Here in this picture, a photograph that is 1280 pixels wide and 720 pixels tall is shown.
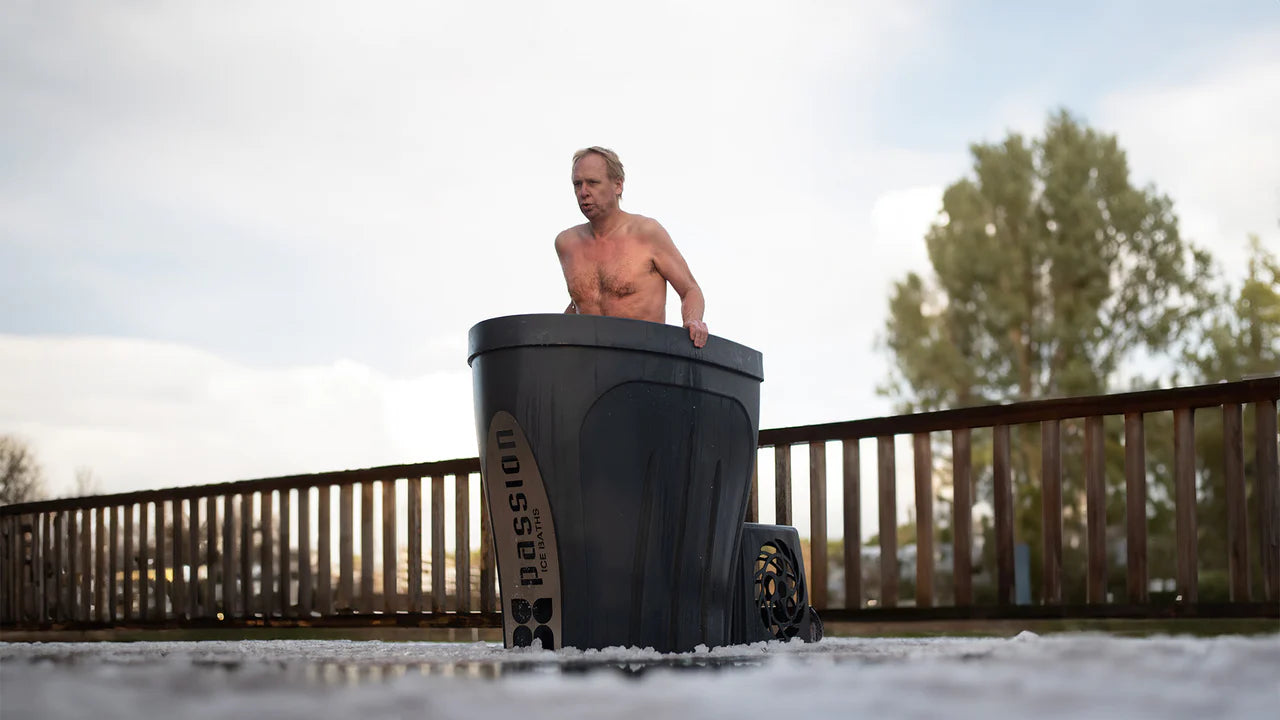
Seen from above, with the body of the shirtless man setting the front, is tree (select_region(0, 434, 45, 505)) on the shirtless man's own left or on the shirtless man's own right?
on the shirtless man's own right

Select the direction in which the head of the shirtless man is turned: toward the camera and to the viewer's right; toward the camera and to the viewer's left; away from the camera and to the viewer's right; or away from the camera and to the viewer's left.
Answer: toward the camera and to the viewer's left

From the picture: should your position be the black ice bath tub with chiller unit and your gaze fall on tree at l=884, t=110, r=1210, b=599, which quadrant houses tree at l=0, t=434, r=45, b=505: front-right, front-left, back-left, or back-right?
front-left

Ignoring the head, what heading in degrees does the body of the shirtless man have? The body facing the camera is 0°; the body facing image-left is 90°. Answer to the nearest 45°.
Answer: approximately 45°

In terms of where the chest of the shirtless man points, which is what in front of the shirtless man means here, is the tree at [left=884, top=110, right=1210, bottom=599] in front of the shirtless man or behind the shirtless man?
behind
